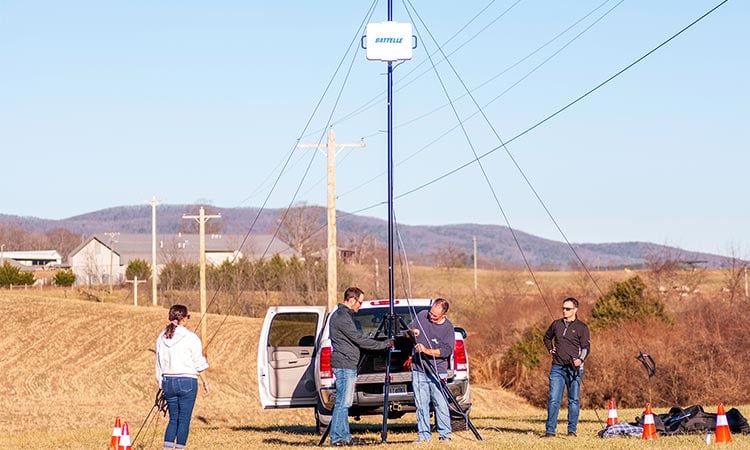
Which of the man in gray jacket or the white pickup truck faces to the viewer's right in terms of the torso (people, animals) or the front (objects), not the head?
the man in gray jacket

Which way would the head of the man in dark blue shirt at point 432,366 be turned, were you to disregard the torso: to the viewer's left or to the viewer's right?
to the viewer's left

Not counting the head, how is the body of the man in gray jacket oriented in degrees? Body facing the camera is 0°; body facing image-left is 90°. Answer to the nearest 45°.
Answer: approximately 270°

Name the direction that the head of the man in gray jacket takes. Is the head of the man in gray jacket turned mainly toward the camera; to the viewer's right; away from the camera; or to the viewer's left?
to the viewer's right

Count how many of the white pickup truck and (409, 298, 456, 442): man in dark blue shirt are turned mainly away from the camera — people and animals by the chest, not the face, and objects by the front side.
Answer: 1

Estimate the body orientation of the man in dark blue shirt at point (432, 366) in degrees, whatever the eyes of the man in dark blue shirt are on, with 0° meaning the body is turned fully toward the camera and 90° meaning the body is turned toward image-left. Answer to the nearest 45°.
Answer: approximately 45°

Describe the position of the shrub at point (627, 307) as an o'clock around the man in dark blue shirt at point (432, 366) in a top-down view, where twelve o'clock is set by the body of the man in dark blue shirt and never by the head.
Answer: The shrub is roughly at 5 o'clock from the man in dark blue shirt.

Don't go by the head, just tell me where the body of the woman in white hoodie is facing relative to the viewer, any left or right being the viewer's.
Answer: facing away from the viewer and to the right of the viewer

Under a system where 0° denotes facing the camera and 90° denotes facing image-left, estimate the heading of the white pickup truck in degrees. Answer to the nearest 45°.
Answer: approximately 180°

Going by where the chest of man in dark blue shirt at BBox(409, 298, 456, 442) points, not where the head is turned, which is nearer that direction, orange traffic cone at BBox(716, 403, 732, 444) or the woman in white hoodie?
the woman in white hoodie
